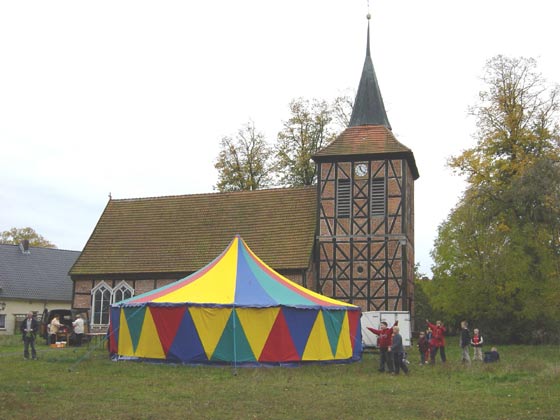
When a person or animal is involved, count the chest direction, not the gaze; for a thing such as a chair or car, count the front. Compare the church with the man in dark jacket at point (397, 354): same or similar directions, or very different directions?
very different directions

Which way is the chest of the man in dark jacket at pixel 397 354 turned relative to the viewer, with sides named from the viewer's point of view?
facing to the left of the viewer

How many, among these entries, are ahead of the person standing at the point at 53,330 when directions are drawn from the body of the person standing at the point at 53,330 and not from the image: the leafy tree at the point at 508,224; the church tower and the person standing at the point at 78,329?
3

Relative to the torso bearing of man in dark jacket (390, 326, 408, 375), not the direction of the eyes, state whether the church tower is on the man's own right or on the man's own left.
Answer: on the man's own right

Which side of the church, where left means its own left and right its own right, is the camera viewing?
right

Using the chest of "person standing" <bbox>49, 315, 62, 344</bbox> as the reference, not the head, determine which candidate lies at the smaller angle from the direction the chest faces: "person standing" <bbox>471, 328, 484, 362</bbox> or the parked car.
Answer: the person standing

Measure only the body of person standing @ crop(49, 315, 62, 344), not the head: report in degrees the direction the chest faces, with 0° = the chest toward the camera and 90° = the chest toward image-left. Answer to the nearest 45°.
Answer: approximately 270°
